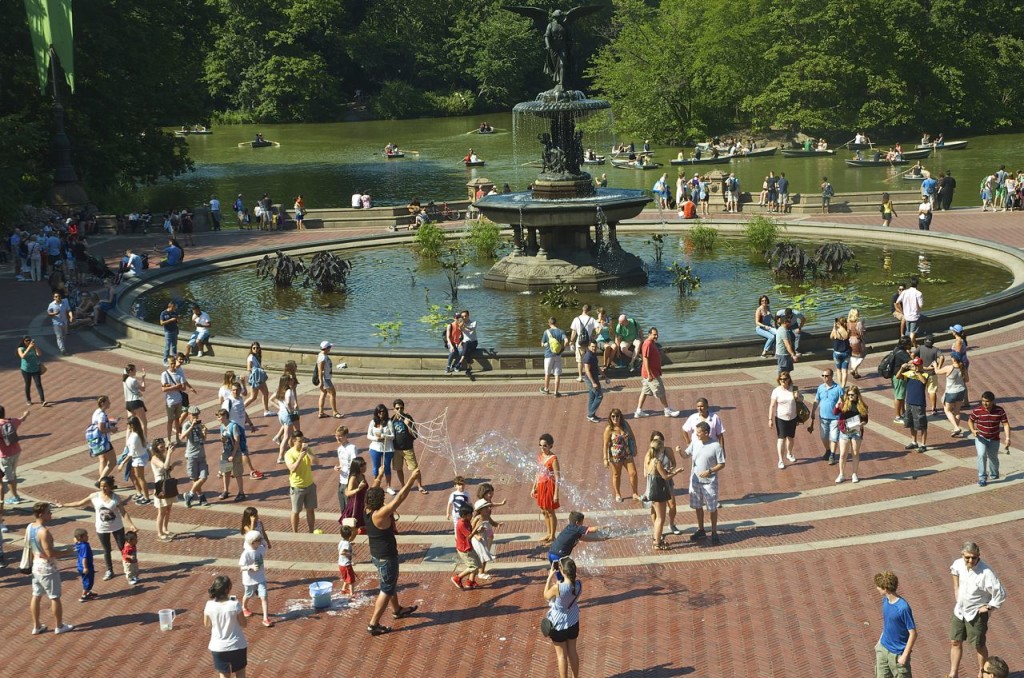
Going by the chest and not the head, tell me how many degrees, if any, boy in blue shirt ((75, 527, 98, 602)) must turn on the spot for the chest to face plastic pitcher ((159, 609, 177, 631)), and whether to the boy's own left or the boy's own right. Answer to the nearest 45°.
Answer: approximately 45° to the boy's own right

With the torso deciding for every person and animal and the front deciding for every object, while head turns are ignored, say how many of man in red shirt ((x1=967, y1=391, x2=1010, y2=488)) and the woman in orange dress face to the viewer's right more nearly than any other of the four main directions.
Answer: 0

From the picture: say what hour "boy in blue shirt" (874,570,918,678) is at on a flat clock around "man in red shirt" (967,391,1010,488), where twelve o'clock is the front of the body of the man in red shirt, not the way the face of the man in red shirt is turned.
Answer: The boy in blue shirt is roughly at 12 o'clock from the man in red shirt.

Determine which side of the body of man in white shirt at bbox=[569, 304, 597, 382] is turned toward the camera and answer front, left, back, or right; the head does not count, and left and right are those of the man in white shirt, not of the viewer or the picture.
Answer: back

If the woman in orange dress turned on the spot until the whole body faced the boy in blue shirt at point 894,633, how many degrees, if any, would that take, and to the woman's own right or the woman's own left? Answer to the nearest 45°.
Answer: approximately 90° to the woman's own left

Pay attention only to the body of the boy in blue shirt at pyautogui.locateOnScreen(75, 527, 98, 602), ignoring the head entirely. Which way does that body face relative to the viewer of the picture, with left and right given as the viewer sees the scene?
facing to the right of the viewer

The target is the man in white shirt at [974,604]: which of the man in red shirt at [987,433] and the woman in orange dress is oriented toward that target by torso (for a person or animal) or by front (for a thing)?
the man in red shirt

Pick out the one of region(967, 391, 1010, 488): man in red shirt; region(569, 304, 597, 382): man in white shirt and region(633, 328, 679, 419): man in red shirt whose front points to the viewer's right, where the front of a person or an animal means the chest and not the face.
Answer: region(633, 328, 679, 419): man in red shirt

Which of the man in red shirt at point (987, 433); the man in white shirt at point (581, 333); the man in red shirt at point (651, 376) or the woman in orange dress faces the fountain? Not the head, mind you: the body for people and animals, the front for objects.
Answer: the man in white shirt

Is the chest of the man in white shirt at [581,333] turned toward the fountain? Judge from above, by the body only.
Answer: yes

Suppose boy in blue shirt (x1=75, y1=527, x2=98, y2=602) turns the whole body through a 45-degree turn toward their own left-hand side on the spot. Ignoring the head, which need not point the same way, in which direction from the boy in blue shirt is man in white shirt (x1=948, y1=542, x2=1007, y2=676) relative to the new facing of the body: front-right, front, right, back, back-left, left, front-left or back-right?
right

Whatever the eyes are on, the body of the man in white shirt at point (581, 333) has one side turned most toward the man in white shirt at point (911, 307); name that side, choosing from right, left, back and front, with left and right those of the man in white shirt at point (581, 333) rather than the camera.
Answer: right

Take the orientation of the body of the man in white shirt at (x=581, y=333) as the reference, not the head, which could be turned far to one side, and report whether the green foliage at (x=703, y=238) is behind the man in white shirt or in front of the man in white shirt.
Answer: in front
